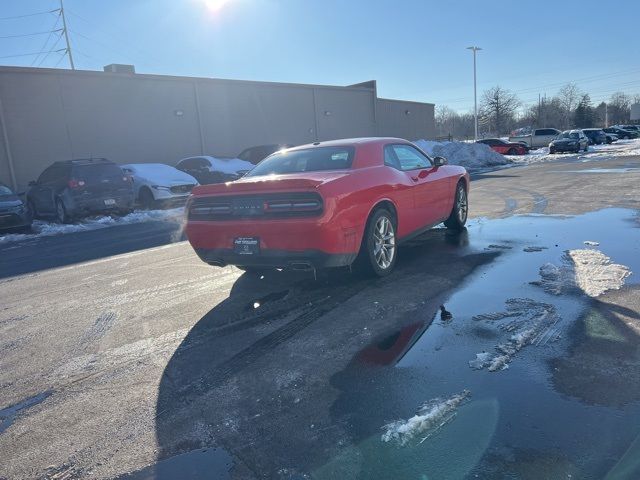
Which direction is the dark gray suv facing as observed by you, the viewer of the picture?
facing away from the viewer and to the left of the viewer

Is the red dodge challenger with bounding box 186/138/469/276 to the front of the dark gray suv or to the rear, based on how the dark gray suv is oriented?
to the rear

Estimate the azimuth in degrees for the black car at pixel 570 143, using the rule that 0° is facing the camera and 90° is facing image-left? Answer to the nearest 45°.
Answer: approximately 45°

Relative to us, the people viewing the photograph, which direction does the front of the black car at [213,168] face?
facing the viewer and to the right of the viewer

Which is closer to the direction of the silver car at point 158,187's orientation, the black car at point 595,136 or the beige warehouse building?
the black car

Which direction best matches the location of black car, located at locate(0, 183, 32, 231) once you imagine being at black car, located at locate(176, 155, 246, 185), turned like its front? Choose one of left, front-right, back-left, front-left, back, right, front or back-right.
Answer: right

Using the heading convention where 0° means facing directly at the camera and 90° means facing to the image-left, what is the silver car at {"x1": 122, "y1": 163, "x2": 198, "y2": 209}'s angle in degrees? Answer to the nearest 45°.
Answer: approximately 315°

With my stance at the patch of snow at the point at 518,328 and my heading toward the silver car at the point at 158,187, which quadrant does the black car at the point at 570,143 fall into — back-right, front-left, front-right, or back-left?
front-right

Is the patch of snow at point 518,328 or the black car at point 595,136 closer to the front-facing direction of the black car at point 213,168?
the patch of snow

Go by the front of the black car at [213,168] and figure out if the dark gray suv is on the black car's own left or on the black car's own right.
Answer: on the black car's own right

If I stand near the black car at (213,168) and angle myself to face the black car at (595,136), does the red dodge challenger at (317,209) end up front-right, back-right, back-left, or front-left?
back-right

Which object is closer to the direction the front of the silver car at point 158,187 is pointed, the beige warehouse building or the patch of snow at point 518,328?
the patch of snow

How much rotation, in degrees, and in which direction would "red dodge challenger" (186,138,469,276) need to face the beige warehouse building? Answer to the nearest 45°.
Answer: approximately 90° to its left

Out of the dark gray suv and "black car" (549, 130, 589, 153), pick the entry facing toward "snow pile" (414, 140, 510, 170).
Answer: the black car

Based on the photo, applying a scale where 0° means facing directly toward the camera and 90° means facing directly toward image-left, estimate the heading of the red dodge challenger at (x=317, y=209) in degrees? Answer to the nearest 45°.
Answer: approximately 225°

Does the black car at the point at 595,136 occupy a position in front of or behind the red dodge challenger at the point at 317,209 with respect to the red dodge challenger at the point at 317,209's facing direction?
in front

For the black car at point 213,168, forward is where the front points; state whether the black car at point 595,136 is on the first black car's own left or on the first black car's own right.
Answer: on the first black car's own left
